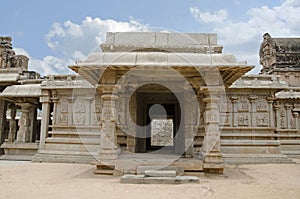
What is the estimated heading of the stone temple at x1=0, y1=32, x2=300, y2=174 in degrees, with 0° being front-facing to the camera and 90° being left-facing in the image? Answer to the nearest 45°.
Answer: approximately 0°
